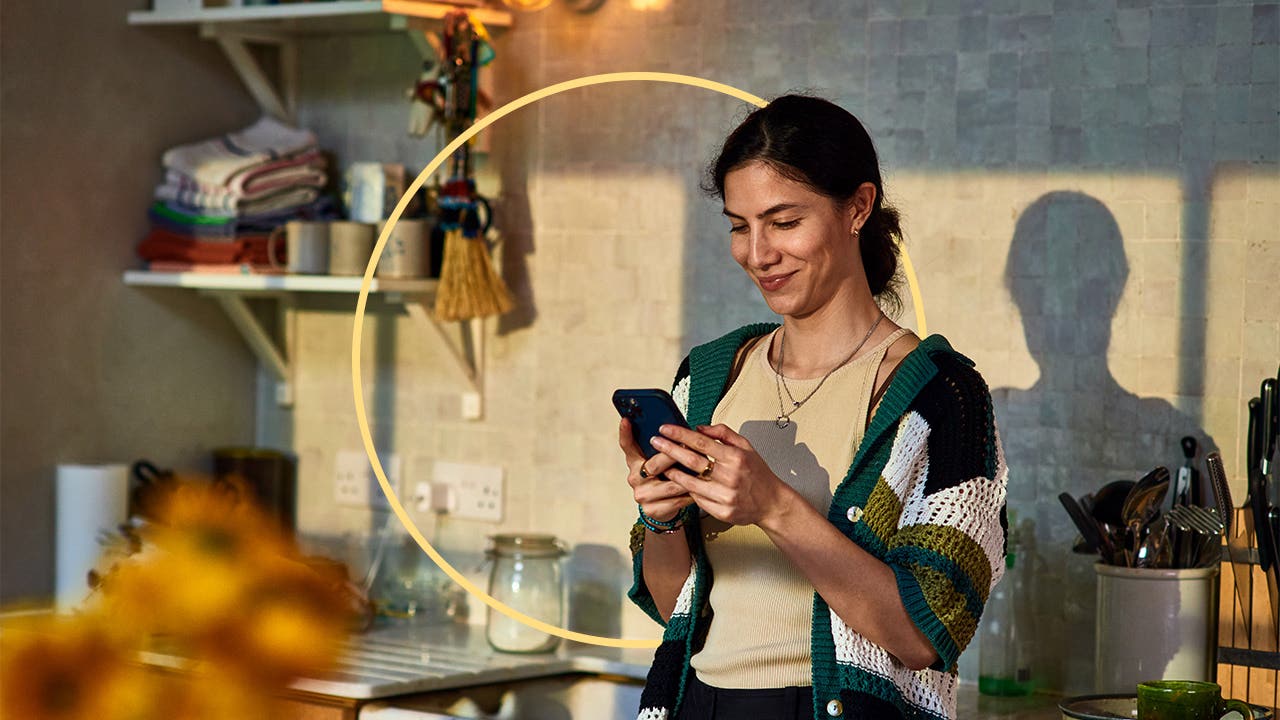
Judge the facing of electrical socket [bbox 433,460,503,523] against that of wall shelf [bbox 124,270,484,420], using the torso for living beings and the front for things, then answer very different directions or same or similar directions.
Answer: same or similar directions

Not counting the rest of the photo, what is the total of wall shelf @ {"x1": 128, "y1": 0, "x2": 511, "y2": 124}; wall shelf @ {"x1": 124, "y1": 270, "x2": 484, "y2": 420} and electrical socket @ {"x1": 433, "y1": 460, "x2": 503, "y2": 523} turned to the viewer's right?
0

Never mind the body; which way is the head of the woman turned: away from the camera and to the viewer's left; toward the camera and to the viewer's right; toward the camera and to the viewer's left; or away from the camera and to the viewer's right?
toward the camera and to the viewer's left

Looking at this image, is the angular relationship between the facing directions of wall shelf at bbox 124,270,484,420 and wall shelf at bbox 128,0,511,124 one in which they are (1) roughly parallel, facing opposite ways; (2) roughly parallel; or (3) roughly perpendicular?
roughly parallel

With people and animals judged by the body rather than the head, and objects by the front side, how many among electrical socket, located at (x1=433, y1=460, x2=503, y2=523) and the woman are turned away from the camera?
0

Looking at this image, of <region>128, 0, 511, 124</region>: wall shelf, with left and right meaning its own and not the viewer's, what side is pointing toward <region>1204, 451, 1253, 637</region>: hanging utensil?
left

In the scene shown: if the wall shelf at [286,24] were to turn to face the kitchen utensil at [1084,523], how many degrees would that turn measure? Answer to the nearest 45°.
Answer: approximately 90° to its left

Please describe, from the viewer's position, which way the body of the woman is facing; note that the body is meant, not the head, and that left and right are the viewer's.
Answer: facing the viewer and to the left of the viewer

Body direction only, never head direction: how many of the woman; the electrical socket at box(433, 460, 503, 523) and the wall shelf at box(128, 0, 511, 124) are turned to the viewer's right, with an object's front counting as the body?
0

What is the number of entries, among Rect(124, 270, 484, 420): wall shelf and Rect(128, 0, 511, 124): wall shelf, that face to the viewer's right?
0

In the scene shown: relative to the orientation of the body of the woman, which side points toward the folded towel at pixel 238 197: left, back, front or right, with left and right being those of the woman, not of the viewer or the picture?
right

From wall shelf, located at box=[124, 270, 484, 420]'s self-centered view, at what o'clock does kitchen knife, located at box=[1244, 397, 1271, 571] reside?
The kitchen knife is roughly at 9 o'clock from the wall shelf.

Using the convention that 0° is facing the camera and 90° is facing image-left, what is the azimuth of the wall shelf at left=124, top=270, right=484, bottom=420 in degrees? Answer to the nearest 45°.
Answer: approximately 45°

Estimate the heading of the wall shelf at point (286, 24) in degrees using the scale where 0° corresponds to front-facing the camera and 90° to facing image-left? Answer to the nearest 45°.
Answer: approximately 45°
